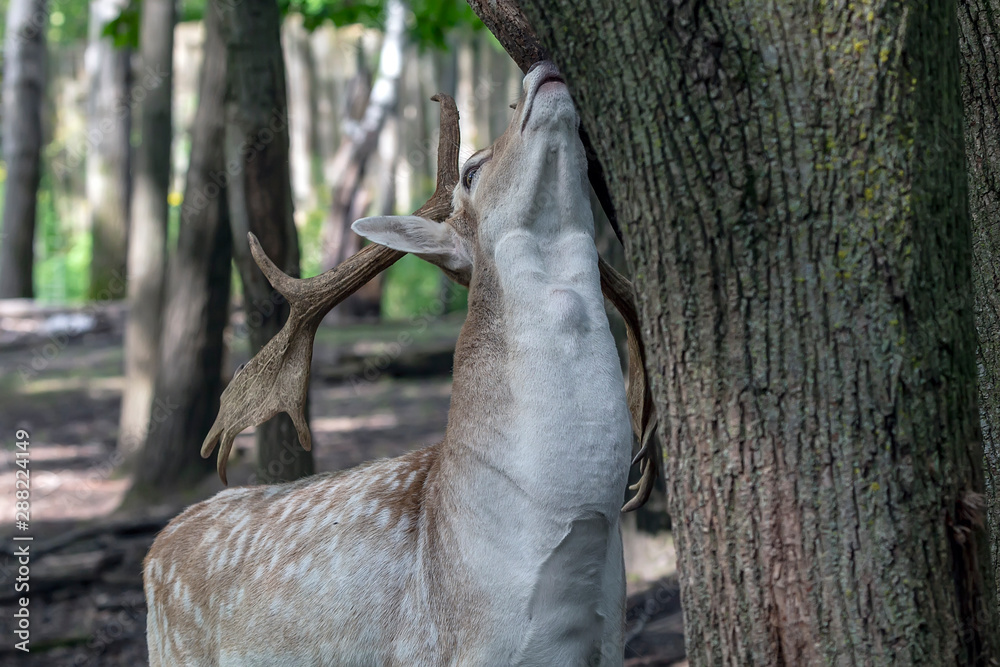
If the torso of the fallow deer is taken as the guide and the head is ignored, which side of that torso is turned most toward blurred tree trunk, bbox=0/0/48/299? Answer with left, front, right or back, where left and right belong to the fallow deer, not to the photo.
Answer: back

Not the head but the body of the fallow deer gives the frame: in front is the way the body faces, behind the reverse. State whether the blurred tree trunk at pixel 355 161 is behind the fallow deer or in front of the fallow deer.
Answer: behind

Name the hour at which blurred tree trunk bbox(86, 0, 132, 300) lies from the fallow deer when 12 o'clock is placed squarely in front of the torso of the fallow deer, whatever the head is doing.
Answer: The blurred tree trunk is roughly at 7 o'clock from the fallow deer.

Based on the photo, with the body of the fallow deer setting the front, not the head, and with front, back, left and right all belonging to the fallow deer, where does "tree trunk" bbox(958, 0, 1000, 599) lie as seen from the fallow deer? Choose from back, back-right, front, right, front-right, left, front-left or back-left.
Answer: front-left

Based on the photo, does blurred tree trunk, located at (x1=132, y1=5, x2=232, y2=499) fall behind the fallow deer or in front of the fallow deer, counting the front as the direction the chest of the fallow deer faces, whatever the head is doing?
behind

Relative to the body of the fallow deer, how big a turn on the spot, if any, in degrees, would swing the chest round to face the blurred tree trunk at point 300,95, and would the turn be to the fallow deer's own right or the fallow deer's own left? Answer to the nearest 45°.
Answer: approximately 135° to the fallow deer's own left

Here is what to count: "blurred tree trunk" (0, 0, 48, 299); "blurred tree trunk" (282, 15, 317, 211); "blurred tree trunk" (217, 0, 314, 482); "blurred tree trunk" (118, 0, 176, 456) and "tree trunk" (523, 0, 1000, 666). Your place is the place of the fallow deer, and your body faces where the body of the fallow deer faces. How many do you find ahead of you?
1

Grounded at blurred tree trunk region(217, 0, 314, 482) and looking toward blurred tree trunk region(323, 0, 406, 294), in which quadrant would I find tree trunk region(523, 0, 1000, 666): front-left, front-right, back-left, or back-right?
back-right

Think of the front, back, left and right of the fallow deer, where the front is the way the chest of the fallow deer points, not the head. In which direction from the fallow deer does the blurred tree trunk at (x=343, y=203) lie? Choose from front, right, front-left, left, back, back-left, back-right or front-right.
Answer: back-left

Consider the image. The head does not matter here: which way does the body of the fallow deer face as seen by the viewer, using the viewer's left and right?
facing the viewer and to the right of the viewer
